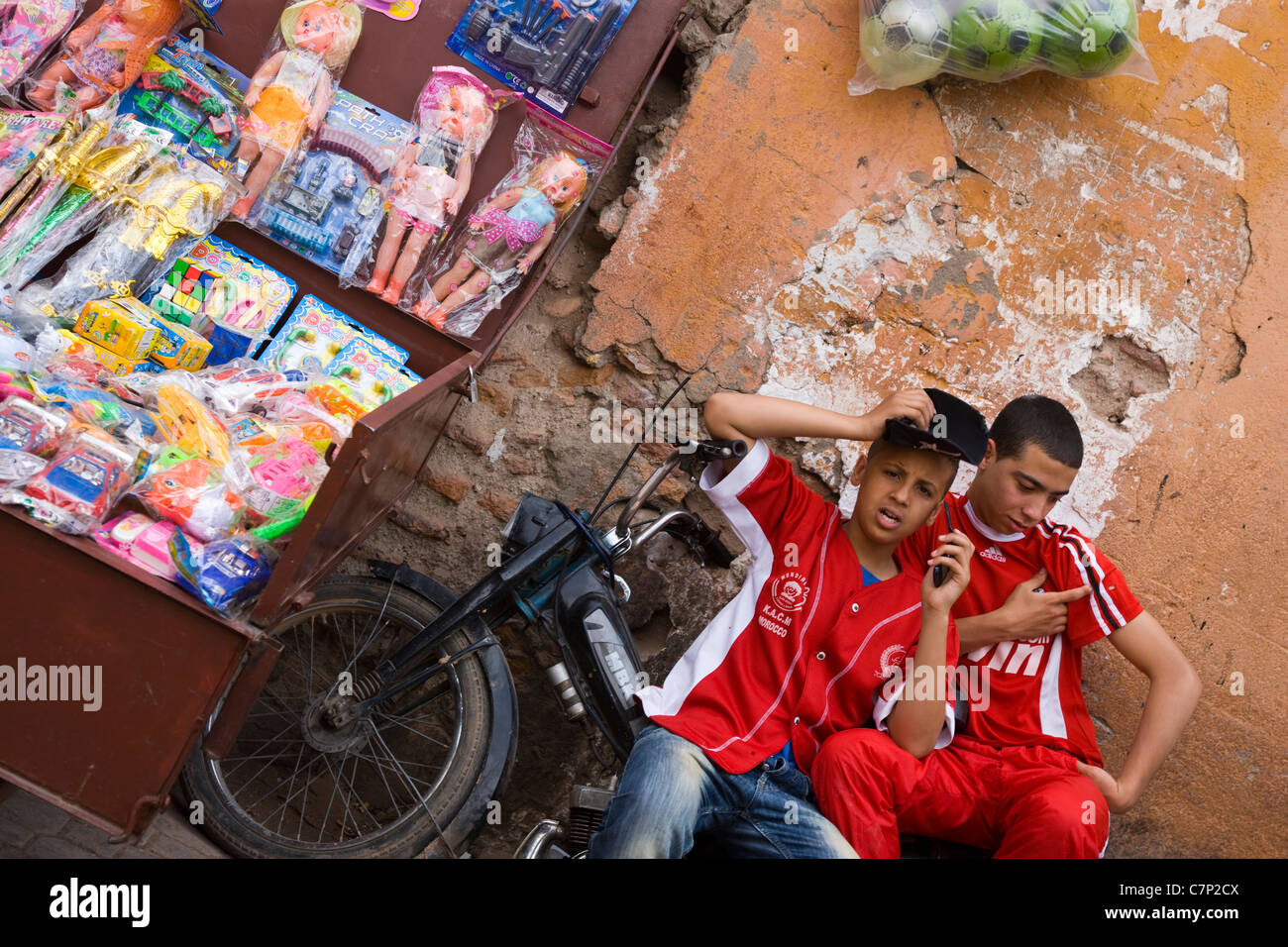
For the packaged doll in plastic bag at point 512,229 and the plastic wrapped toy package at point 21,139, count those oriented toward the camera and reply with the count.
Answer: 2

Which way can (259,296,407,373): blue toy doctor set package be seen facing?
toward the camera

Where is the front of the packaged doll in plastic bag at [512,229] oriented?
toward the camera

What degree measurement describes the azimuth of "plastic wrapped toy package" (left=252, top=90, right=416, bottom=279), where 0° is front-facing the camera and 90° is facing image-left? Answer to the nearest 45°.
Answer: approximately 0°

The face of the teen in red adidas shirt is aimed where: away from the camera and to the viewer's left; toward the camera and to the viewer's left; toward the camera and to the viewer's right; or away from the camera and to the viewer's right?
toward the camera and to the viewer's left

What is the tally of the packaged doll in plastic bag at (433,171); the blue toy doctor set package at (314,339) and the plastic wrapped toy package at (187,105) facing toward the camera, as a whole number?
3

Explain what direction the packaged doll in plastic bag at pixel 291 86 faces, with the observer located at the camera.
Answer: facing the viewer

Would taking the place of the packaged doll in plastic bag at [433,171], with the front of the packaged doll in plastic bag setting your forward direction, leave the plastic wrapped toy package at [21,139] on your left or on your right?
on your right

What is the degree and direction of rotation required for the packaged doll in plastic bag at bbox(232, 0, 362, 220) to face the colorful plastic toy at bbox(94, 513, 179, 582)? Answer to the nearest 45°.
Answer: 0° — it already faces it

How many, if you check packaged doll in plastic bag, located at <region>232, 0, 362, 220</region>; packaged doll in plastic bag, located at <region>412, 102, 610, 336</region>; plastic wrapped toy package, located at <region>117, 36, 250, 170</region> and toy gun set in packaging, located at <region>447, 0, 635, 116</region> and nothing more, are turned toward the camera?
4
